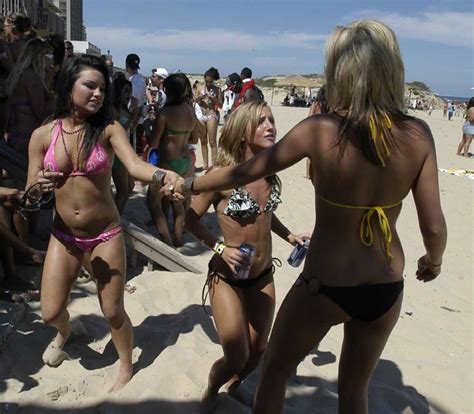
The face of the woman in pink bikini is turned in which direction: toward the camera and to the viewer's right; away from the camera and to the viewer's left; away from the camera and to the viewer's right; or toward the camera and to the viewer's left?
toward the camera and to the viewer's right

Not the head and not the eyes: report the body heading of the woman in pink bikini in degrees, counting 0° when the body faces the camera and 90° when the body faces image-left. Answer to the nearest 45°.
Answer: approximately 0°
